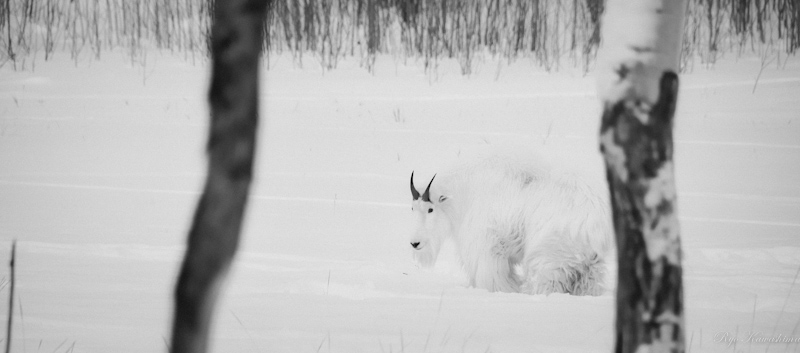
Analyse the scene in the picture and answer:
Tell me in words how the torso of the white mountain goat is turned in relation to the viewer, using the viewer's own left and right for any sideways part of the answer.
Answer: facing to the left of the viewer

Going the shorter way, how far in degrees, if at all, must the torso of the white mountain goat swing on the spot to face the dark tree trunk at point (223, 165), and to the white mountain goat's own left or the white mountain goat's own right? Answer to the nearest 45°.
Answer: approximately 90° to the white mountain goat's own left

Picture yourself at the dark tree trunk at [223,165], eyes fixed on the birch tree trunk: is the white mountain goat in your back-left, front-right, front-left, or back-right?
front-left

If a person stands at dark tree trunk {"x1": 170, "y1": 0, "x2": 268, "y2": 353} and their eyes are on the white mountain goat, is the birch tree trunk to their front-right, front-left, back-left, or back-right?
front-right

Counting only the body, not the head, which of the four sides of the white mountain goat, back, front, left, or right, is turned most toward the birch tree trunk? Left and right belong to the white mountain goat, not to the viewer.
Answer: left
